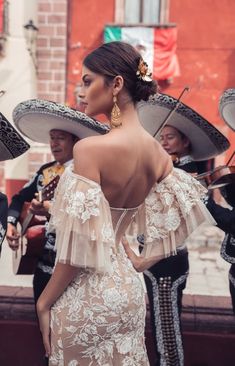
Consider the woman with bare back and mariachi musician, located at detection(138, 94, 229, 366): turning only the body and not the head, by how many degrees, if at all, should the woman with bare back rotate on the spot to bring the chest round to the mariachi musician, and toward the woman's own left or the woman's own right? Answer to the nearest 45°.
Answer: approximately 45° to the woman's own right

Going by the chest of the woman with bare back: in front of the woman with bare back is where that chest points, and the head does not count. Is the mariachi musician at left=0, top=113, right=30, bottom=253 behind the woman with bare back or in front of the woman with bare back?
in front

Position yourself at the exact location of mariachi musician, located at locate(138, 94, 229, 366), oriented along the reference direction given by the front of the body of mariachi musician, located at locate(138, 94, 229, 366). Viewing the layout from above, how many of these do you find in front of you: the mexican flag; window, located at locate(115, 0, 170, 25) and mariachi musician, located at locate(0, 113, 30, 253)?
1

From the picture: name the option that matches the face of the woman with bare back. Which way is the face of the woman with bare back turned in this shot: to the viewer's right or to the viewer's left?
to the viewer's left

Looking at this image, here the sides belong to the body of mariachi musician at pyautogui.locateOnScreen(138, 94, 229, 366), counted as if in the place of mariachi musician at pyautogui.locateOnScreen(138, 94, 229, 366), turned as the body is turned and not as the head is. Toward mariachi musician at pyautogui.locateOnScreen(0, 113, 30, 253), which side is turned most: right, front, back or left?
front

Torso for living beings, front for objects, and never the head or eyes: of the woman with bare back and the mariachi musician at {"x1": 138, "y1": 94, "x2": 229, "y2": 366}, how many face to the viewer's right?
0

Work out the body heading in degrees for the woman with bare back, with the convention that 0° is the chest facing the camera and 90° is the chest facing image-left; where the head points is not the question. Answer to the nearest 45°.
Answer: approximately 135°

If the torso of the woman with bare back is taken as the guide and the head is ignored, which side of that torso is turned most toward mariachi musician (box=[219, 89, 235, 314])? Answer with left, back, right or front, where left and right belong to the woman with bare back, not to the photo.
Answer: right

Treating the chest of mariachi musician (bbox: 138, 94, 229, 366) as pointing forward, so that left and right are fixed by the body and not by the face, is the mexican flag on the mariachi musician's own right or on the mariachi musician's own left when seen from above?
on the mariachi musician's own right

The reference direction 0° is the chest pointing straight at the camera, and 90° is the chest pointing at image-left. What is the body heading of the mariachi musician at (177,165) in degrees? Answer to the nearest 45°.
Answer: approximately 45°
